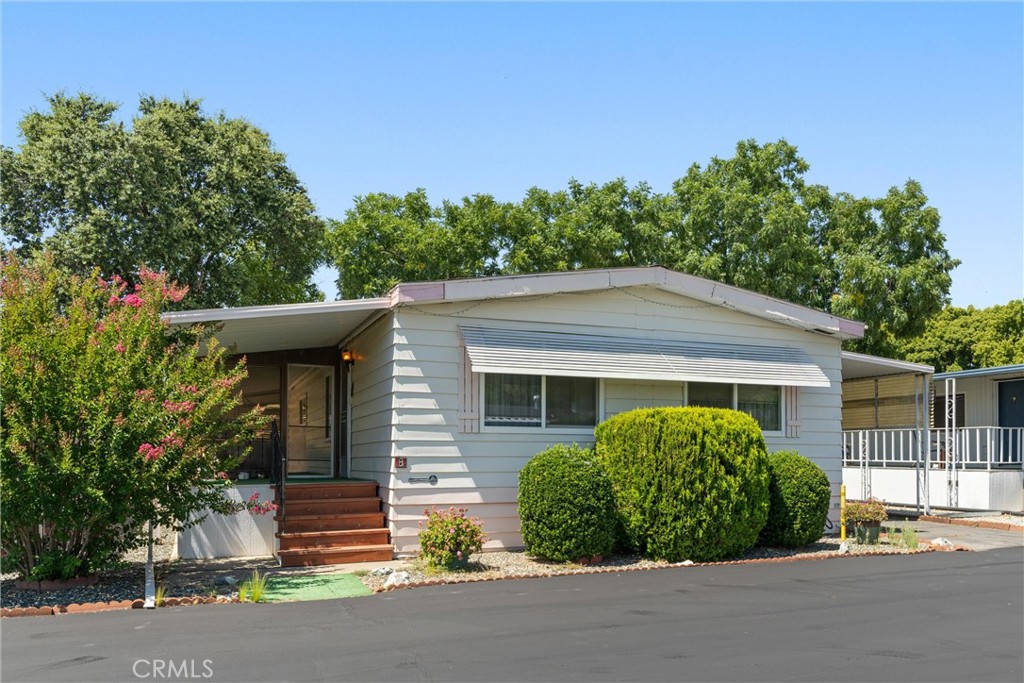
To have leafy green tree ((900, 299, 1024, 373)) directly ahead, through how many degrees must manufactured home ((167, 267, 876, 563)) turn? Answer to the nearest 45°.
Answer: approximately 135° to its left

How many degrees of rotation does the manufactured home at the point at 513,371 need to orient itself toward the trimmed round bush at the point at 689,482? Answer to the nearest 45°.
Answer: approximately 45° to its left

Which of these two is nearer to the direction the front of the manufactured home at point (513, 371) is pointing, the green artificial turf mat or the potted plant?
the green artificial turf mat

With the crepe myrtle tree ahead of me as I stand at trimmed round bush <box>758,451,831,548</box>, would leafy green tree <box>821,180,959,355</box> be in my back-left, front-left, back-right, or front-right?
back-right

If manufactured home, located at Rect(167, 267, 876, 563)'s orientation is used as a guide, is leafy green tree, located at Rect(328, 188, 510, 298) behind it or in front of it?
behind

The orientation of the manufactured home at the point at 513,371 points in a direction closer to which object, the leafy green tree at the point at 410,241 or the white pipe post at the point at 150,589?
the white pipe post

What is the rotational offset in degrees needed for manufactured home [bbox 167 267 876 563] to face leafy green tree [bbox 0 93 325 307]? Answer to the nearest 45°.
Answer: approximately 135° to its right

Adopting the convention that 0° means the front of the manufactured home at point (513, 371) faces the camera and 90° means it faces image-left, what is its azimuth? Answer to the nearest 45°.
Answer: approximately 0°

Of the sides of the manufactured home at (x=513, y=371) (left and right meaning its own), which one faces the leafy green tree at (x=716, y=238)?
back

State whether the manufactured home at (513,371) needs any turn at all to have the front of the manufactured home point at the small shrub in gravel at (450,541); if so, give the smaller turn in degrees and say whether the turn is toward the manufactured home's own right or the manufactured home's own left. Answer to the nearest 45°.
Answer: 0° — it already faces it

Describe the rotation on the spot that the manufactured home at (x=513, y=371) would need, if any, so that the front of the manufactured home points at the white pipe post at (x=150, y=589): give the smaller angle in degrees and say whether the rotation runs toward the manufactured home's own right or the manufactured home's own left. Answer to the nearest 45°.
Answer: approximately 45° to the manufactured home's own right
